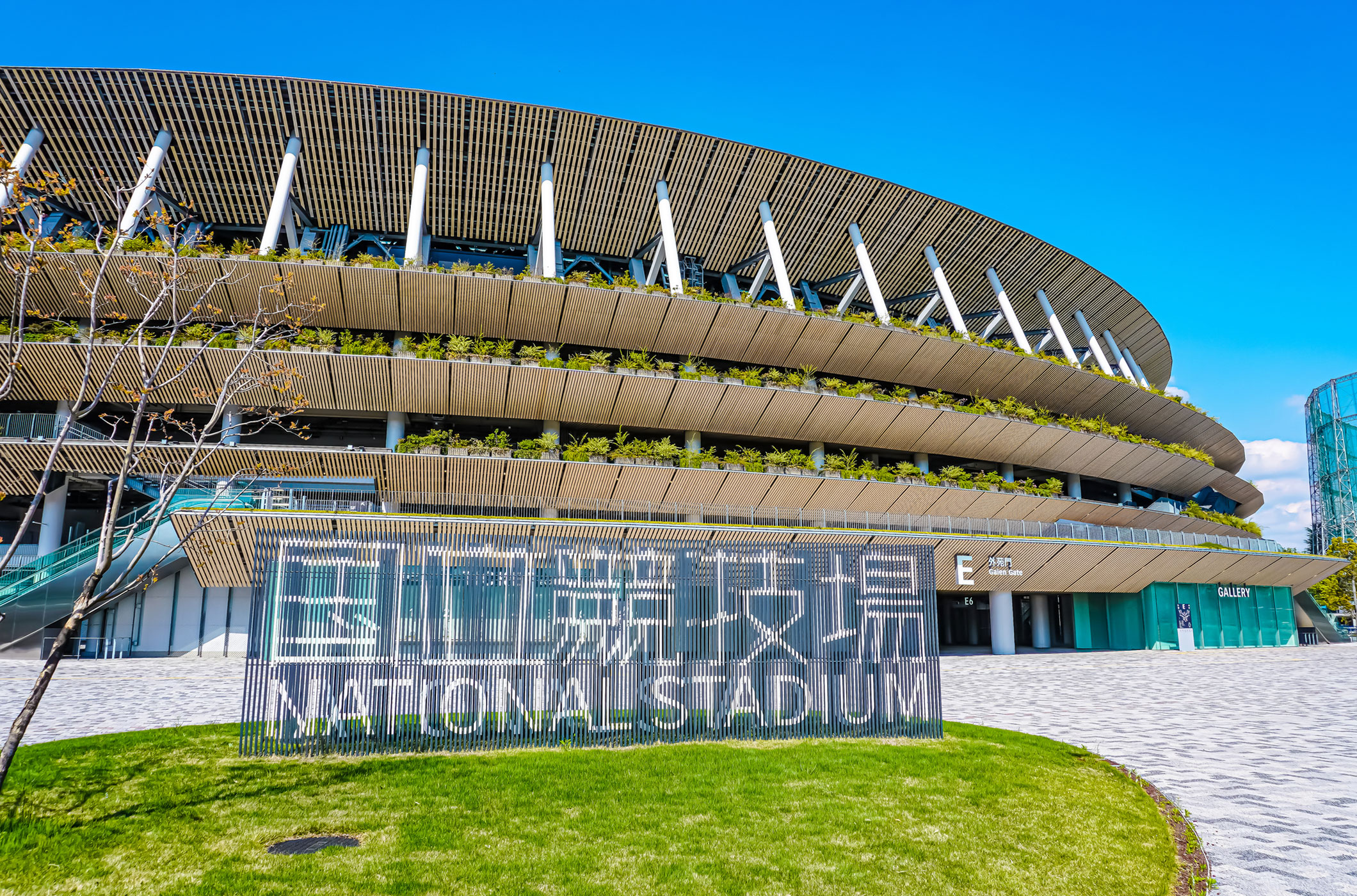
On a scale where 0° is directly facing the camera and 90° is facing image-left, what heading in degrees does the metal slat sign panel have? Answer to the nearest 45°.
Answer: approximately 0°

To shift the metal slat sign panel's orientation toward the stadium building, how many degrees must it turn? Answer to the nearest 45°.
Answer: approximately 180°

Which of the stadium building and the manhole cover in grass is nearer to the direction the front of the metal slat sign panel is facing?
the manhole cover in grass

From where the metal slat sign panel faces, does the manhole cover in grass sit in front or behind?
in front
